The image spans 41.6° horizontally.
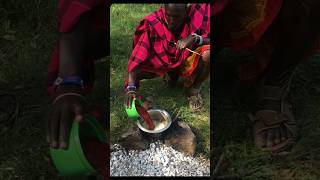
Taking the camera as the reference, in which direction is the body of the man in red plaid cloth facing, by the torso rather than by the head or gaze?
toward the camera

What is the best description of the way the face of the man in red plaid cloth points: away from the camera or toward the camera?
toward the camera
